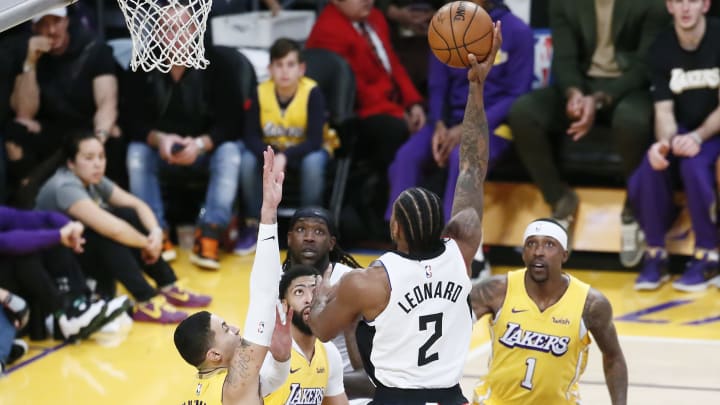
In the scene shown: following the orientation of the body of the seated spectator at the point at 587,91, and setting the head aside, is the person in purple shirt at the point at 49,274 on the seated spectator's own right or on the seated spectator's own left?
on the seated spectator's own right

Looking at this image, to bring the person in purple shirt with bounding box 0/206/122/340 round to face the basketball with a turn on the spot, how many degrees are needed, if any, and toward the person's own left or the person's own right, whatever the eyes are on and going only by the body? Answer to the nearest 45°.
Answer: approximately 45° to the person's own right

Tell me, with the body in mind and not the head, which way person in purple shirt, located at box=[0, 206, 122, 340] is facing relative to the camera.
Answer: to the viewer's right

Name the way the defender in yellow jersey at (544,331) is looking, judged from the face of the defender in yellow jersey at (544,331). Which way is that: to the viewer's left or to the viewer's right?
to the viewer's left

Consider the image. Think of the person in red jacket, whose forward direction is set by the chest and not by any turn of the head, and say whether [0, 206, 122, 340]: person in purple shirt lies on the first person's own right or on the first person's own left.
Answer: on the first person's own right

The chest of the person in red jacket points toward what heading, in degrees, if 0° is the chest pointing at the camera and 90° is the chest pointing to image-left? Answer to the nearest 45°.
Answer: approximately 315°

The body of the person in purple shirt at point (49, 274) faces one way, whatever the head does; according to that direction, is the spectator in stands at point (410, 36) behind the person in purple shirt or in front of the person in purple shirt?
in front

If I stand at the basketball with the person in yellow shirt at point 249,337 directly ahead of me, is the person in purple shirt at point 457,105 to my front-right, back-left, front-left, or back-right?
back-right

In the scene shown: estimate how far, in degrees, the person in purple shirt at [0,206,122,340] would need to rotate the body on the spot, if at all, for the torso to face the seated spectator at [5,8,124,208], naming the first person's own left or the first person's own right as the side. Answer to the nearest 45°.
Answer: approximately 90° to the first person's own left

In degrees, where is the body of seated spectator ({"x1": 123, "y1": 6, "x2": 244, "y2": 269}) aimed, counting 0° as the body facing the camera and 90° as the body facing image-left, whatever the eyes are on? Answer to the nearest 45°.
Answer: approximately 0°
